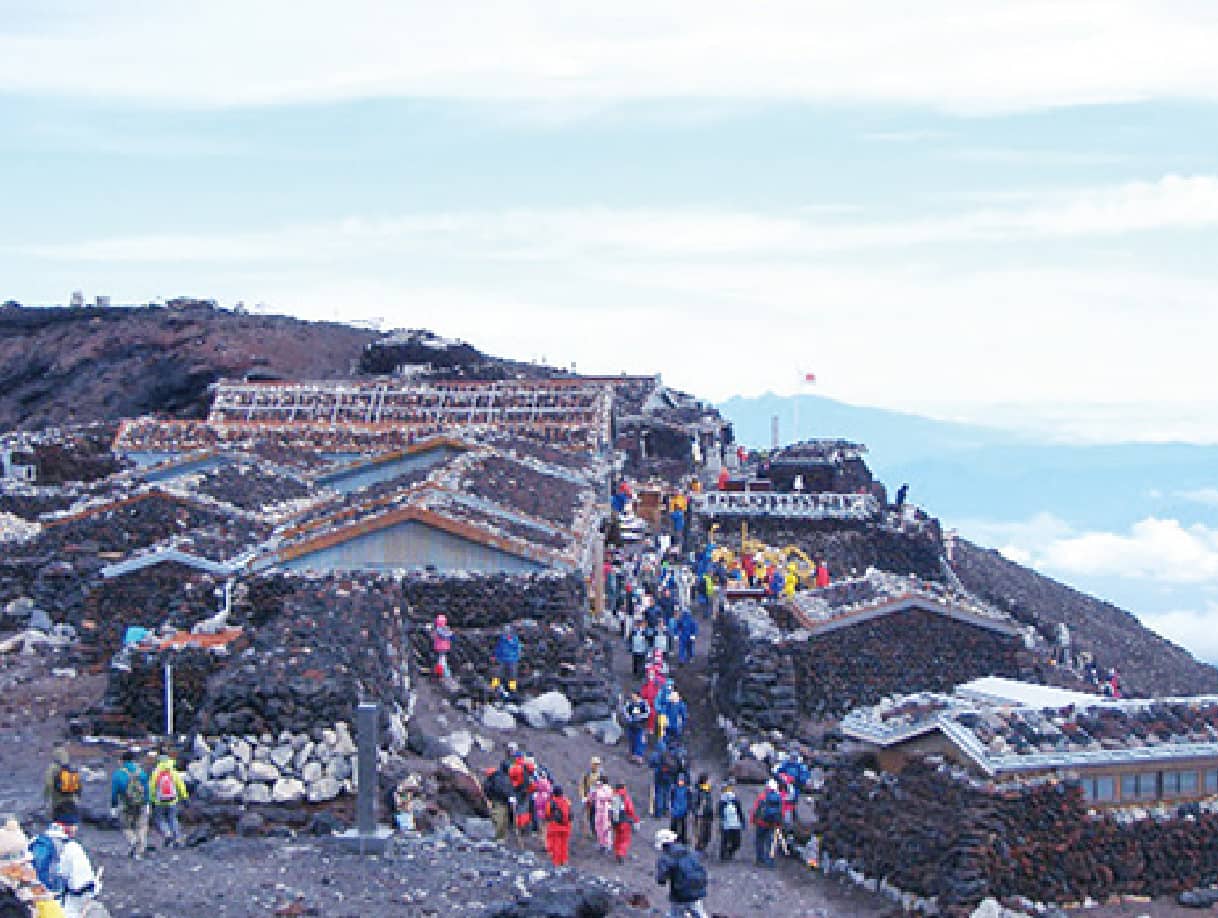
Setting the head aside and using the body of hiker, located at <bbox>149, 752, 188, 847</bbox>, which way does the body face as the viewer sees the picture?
away from the camera

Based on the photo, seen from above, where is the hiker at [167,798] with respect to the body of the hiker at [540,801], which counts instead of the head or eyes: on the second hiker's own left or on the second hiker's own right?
on the second hiker's own left

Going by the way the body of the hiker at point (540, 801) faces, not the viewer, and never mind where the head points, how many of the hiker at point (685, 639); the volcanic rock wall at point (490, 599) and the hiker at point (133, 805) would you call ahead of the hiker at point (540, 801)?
2

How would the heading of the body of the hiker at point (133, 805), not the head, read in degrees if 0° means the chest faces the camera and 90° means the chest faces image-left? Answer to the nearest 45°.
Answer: approximately 180°
